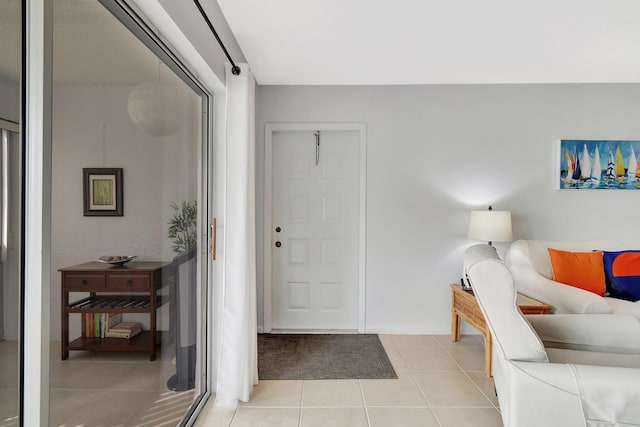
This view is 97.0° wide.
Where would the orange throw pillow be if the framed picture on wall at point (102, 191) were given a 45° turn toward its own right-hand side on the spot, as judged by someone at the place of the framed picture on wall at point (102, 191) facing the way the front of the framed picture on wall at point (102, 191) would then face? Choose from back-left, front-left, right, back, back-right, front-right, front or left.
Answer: back-left

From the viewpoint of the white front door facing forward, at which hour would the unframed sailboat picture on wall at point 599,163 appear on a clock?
The unframed sailboat picture on wall is roughly at 9 o'clock from the white front door.

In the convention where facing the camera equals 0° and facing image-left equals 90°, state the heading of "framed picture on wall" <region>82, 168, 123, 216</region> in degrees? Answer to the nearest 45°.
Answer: approximately 0°

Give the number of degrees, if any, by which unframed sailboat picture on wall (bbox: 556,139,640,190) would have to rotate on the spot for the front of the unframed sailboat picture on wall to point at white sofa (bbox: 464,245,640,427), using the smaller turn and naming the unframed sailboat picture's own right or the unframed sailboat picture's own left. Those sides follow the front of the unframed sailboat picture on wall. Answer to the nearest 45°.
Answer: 0° — it already faces it

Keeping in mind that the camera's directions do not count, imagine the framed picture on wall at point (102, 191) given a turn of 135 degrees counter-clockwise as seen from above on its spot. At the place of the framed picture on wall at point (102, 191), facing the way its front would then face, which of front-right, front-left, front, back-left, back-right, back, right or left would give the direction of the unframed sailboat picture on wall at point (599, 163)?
front-right
